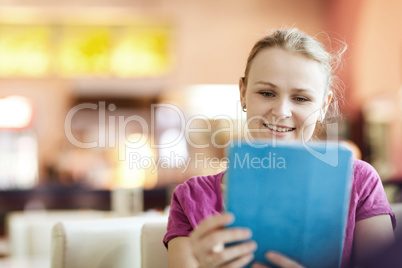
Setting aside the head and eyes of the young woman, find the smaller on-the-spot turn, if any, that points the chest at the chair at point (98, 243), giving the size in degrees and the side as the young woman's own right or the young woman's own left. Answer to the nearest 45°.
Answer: approximately 135° to the young woman's own right

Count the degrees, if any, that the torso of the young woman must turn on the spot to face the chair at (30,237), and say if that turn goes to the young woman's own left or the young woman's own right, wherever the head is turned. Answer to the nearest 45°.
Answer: approximately 135° to the young woman's own right

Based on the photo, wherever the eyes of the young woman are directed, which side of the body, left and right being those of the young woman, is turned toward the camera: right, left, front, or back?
front
